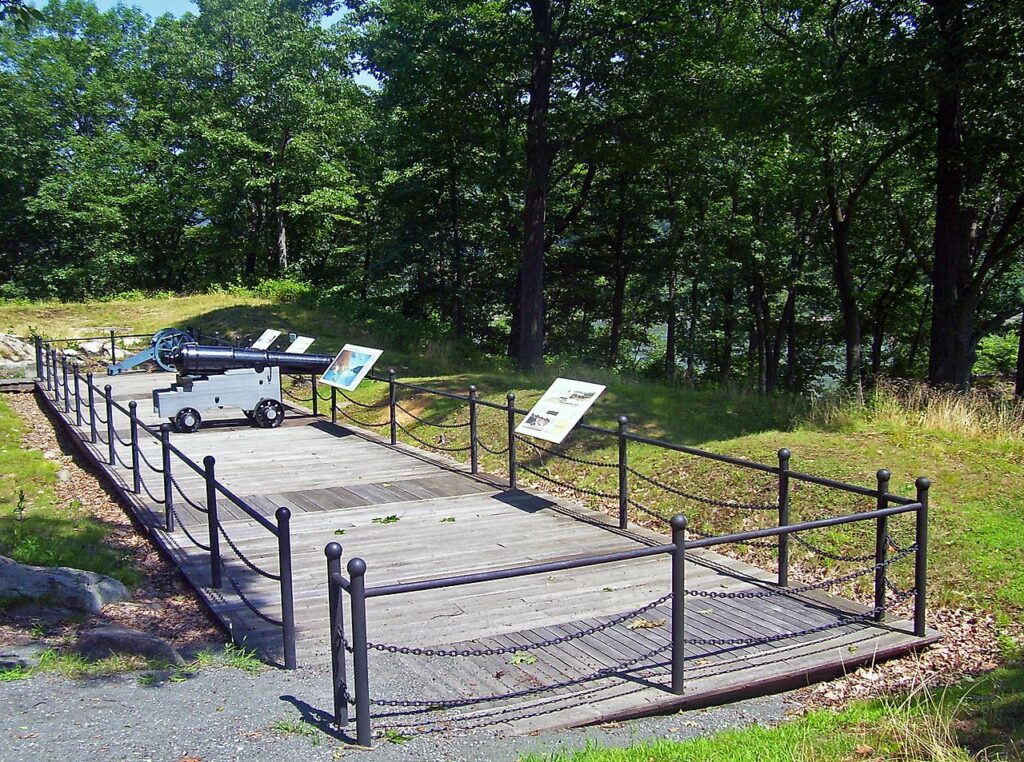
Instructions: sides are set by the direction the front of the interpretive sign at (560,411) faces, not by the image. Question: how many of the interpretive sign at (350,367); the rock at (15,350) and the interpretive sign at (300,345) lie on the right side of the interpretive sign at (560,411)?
3

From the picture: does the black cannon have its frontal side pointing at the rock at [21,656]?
no

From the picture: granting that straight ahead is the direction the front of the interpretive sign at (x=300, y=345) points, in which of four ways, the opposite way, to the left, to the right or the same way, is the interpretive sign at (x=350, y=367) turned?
the same way

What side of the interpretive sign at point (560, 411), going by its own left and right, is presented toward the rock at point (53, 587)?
front

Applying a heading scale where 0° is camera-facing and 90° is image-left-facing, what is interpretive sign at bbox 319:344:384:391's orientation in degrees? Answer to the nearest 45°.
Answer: approximately 45°

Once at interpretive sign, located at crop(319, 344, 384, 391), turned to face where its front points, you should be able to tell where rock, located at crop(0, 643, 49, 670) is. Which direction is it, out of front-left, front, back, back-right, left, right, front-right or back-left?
front-left

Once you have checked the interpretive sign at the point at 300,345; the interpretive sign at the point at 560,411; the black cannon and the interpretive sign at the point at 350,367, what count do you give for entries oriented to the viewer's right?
1

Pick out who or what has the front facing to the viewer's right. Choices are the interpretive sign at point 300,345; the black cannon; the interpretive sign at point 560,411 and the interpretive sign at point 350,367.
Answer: the black cannon

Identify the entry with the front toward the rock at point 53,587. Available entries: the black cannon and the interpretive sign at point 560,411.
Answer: the interpretive sign

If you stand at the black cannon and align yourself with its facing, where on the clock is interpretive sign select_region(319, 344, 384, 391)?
The interpretive sign is roughly at 1 o'clock from the black cannon.

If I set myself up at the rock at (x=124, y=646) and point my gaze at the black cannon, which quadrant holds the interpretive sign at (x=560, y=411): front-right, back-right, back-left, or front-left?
front-right

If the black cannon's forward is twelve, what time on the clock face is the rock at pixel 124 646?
The rock is roughly at 3 o'clock from the black cannon.

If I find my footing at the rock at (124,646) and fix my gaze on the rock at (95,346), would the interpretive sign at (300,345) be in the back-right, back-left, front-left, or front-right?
front-right

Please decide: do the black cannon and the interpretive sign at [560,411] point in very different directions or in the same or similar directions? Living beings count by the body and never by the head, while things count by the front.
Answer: very different directions

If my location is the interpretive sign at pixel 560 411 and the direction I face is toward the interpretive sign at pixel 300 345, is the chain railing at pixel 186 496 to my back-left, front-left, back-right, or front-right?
front-left

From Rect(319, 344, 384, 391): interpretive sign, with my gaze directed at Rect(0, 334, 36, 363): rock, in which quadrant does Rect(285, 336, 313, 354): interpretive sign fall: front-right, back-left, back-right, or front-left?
front-right

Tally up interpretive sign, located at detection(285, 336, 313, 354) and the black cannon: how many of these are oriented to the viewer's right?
1

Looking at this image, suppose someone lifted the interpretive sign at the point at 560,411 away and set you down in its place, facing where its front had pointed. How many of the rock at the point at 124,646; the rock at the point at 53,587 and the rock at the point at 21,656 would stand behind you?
0

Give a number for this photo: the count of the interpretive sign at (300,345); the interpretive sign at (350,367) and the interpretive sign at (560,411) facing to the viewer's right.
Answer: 0

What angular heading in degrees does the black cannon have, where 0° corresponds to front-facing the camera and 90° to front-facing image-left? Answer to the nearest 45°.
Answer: approximately 270°

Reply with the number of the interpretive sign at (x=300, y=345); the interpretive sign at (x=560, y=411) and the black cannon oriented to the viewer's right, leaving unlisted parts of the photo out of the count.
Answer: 1

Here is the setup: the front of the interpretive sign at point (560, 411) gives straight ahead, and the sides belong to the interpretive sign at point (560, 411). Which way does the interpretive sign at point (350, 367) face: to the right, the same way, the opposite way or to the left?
the same way
